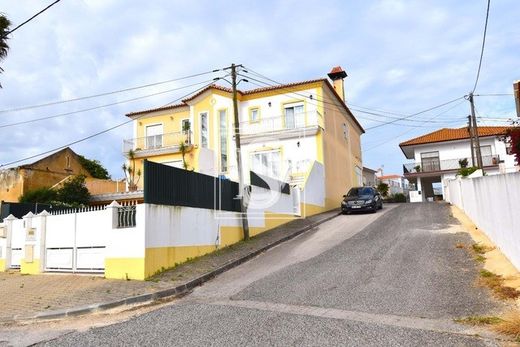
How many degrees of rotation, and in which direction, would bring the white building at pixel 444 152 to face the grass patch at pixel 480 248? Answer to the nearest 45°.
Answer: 0° — it already faces it

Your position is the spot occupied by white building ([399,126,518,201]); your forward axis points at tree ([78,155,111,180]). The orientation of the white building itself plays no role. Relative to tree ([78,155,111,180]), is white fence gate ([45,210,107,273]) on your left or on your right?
left

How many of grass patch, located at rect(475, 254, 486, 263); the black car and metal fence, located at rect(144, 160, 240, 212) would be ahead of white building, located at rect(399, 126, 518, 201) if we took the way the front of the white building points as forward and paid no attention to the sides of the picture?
3

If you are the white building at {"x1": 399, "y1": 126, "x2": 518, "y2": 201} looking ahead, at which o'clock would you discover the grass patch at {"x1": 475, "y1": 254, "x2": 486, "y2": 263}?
The grass patch is roughly at 12 o'clock from the white building.

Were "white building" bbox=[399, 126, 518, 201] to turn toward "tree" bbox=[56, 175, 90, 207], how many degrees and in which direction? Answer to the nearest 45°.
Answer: approximately 45° to its right

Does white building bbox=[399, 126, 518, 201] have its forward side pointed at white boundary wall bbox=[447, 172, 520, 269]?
yes

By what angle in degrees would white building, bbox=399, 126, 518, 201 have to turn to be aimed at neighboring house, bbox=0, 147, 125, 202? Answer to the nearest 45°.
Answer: approximately 45° to its right

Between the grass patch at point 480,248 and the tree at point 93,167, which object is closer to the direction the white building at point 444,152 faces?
the grass patch

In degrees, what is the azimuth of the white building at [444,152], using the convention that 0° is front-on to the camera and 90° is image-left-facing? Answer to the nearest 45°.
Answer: approximately 0°

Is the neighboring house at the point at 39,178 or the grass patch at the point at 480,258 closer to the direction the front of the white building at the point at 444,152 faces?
the grass patch

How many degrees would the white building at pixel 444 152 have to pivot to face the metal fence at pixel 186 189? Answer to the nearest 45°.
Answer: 0° — it already faces it
